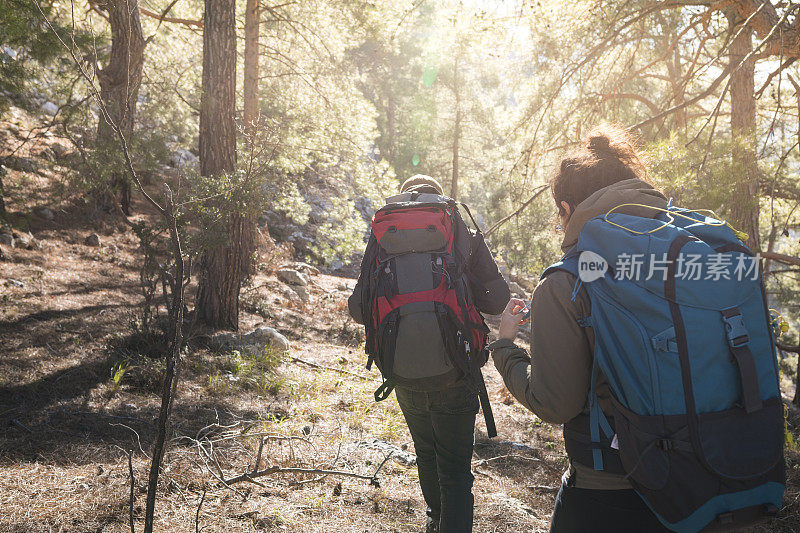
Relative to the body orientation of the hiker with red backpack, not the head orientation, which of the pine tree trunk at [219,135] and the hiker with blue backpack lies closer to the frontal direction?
the pine tree trunk

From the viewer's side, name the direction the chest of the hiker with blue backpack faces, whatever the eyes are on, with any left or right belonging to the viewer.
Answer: facing away from the viewer and to the left of the viewer

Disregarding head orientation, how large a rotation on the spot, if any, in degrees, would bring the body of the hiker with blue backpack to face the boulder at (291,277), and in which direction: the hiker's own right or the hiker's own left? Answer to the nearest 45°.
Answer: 0° — they already face it

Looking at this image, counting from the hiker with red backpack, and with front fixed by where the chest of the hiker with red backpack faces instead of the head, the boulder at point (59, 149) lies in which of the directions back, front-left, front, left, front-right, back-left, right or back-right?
front-left

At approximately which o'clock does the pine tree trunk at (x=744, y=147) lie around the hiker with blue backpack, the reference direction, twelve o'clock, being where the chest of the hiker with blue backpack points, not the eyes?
The pine tree trunk is roughly at 2 o'clock from the hiker with blue backpack.

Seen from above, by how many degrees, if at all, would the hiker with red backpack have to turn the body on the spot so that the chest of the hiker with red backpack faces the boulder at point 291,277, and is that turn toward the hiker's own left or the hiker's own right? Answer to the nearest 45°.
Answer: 0° — they already face it

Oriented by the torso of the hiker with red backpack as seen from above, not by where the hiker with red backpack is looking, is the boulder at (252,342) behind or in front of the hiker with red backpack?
in front

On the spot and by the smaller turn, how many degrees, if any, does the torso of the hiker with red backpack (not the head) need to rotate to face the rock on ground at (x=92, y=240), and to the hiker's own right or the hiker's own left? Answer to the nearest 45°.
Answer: approximately 45° to the hiker's own left

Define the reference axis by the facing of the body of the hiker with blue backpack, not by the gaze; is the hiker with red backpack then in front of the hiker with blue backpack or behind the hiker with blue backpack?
in front

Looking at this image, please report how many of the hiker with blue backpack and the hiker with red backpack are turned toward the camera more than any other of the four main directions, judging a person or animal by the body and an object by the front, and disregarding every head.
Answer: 0

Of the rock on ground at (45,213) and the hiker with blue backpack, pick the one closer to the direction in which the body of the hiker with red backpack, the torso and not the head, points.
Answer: the rock on ground

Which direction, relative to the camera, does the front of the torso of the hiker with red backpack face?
away from the camera

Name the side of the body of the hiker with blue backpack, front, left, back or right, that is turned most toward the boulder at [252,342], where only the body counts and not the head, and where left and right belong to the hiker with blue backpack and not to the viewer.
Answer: front
